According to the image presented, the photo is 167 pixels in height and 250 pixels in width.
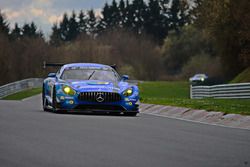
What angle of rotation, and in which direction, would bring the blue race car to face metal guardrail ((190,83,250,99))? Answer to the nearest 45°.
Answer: approximately 135° to its left

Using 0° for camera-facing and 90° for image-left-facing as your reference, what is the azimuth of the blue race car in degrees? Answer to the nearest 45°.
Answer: approximately 0°

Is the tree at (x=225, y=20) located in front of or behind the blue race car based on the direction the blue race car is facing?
behind
